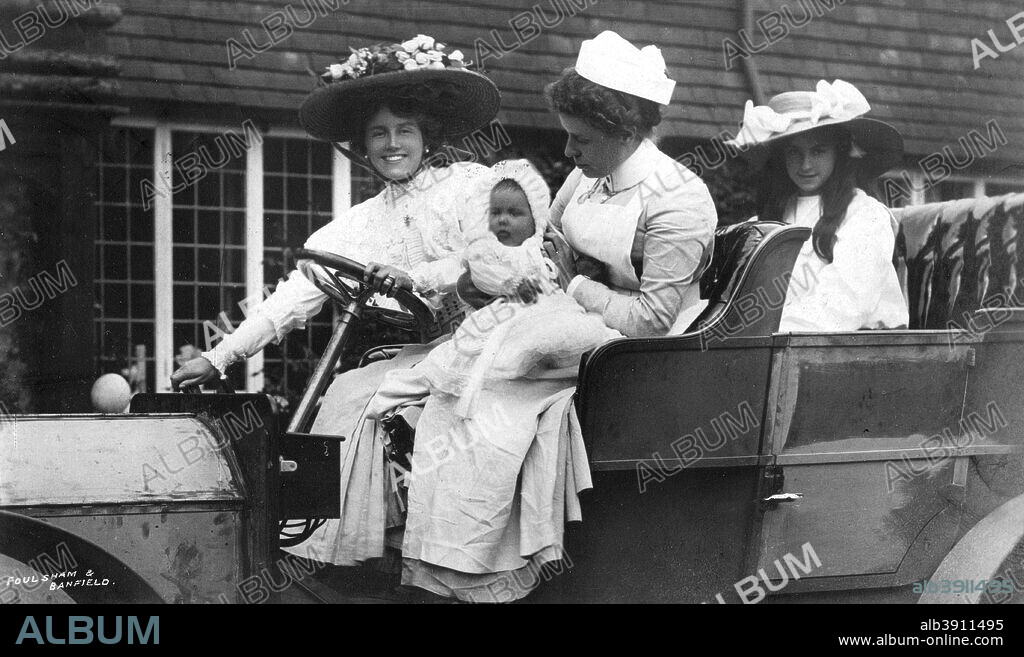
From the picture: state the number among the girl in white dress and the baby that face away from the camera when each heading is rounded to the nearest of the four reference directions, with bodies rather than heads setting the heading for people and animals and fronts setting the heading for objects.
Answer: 0

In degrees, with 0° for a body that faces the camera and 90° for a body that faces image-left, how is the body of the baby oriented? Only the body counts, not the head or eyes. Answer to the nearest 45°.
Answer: approximately 45°

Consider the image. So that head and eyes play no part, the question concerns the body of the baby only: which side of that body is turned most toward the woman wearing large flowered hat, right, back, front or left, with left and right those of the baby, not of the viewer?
right

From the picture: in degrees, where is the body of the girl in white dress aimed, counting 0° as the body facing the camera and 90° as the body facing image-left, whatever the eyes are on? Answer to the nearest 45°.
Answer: approximately 45°

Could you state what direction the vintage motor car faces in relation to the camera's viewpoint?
facing to the left of the viewer
